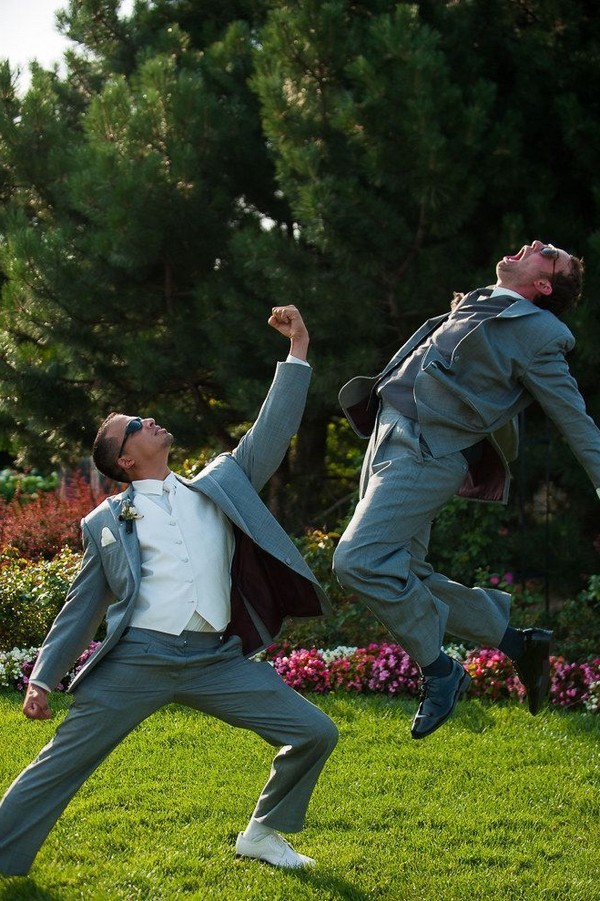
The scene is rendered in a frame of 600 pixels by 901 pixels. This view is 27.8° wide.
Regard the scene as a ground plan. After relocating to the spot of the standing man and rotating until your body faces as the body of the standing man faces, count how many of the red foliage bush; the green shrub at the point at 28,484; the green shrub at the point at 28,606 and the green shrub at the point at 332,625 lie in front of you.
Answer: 0

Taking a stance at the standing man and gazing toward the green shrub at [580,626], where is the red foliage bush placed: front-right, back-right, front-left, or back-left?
front-left

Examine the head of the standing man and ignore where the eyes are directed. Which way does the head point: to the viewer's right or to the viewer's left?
to the viewer's right

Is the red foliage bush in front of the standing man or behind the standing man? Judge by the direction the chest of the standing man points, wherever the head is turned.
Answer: behind

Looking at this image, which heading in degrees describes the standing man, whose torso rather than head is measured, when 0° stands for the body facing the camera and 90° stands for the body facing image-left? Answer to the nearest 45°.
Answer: approximately 315°

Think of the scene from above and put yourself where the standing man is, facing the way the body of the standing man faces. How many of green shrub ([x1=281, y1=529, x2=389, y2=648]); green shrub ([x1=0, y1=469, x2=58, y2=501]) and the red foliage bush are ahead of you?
0

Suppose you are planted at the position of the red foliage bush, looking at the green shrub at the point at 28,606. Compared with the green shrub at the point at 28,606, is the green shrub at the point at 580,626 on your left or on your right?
left

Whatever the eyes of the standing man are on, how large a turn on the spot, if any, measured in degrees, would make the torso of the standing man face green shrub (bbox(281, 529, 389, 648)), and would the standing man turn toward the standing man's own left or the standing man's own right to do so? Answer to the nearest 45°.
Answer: approximately 135° to the standing man's own left

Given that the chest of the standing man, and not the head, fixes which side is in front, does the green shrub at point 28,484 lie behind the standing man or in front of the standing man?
behind

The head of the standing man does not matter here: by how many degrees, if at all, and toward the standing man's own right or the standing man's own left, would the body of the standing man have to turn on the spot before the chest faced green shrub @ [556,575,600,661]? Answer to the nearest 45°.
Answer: approximately 90° to the standing man's own left
